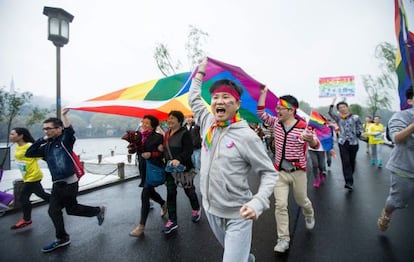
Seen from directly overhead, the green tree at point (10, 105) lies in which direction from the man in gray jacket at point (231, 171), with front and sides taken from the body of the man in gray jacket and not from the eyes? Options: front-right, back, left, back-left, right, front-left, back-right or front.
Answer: right

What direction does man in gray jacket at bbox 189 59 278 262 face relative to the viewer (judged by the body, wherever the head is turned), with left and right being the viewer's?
facing the viewer and to the left of the viewer

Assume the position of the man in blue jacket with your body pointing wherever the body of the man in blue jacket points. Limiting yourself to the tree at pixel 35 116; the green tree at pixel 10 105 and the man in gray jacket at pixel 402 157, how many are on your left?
1

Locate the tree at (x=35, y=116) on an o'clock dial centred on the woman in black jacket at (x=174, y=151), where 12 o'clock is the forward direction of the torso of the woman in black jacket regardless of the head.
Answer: The tree is roughly at 3 o'clock from the woman in black jacket.

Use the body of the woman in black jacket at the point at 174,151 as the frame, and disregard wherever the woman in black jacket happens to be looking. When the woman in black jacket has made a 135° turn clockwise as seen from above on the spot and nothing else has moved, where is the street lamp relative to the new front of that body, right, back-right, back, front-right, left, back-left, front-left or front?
front-left

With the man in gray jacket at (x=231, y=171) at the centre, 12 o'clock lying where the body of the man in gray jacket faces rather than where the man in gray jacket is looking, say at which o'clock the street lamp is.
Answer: The street lamp is roughly at 3 o'clock from the man in gray jacket.

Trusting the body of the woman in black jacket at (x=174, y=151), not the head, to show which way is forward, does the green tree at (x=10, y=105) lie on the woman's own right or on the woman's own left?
on the woman's own right

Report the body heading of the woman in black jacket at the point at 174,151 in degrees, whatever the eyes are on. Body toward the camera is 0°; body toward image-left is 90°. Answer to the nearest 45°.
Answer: approximately 45°

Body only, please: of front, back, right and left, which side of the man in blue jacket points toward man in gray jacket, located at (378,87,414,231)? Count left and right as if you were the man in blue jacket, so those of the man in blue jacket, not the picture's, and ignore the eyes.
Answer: left

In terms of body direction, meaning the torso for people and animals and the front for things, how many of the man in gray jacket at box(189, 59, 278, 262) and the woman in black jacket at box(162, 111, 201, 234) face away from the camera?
0

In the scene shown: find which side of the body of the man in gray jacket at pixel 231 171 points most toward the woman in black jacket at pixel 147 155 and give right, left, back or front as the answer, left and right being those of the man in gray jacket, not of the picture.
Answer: right

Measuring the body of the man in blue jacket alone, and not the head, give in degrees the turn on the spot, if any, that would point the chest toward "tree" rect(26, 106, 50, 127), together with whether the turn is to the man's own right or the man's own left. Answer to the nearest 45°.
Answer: approximately 135° to the man's own right

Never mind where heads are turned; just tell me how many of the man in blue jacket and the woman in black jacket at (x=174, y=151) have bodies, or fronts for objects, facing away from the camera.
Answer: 0

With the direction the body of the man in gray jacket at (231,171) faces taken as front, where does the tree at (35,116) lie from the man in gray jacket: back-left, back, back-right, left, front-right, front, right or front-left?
right
